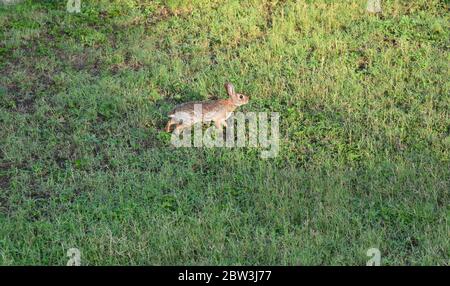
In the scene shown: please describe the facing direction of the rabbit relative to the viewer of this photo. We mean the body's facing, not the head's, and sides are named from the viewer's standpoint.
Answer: facing to the right of the viewer
